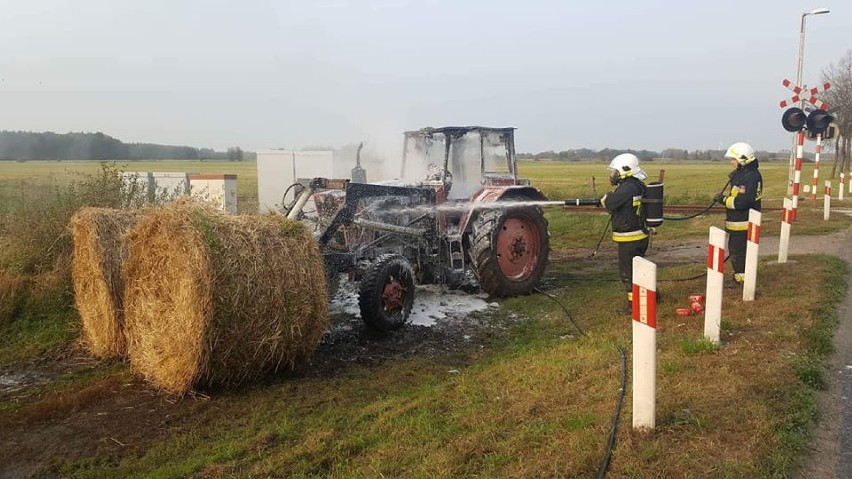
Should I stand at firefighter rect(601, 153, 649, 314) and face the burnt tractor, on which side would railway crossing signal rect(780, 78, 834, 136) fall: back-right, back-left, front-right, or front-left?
back-right

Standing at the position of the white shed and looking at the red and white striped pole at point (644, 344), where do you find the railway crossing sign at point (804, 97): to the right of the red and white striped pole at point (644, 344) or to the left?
left

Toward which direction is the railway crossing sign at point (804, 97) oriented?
toward the camera

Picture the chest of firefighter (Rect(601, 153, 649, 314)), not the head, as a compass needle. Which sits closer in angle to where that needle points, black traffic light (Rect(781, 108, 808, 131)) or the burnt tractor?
the burnt tractor

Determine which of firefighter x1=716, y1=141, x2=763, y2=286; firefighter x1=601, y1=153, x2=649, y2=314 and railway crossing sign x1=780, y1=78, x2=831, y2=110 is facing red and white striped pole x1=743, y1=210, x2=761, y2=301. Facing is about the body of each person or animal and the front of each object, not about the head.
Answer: the railway crossing sign

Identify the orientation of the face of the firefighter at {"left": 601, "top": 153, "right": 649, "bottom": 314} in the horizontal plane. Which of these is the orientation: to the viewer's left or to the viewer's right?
to the viewer's left

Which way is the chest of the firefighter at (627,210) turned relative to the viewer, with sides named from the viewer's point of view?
facing to the left of the viewer

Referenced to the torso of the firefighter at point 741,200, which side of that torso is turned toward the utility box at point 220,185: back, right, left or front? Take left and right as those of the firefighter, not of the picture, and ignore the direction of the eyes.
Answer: front

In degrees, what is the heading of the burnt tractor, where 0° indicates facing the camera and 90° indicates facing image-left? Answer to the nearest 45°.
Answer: approximately 45°

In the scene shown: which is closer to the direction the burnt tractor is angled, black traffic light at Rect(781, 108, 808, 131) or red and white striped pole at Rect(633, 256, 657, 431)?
the red and white striped pole

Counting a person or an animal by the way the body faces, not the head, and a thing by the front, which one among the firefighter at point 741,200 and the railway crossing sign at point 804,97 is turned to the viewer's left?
the firefighter

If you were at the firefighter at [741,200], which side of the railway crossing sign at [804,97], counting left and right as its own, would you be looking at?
front

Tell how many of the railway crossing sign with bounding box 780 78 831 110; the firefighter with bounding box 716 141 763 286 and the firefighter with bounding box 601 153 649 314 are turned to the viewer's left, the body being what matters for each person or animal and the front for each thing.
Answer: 2

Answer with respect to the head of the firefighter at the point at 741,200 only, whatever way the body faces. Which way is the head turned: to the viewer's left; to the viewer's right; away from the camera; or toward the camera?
to the viewer's left

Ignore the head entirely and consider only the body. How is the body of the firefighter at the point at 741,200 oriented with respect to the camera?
to the viewer's left

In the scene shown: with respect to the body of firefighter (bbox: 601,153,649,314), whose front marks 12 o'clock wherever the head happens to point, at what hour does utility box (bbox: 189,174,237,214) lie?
The utility box is roughly at 1 o'clock from the firefighter.

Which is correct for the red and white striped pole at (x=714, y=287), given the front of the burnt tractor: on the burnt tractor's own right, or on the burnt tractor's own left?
on the burnt tractor's own left
